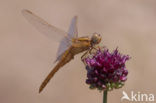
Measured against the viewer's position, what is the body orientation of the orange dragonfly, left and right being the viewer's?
facing to the right of the viewer
